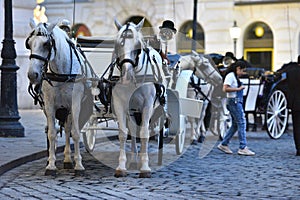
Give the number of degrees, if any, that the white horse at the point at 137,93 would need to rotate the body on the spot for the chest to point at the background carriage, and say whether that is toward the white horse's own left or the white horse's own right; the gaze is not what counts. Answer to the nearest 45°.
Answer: approximately 135° to the white horse's own left

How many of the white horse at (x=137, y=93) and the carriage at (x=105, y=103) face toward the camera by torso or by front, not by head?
2

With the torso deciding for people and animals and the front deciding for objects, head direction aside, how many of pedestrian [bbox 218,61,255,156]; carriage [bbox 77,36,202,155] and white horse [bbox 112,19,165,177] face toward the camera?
2

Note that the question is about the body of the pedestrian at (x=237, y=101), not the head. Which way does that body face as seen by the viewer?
to the viewer's right

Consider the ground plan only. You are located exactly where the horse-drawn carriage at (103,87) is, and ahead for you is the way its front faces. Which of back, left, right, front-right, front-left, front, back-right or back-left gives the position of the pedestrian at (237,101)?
back-left

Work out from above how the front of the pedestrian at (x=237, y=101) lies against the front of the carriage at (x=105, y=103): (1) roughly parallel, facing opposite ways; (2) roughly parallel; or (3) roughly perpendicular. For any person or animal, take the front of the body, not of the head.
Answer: roughly perpendicular

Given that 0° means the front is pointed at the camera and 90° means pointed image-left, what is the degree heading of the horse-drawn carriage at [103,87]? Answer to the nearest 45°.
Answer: approximately 0°

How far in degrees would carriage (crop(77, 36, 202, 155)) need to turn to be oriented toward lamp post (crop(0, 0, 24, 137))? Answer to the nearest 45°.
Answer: approximately 135° to its right
